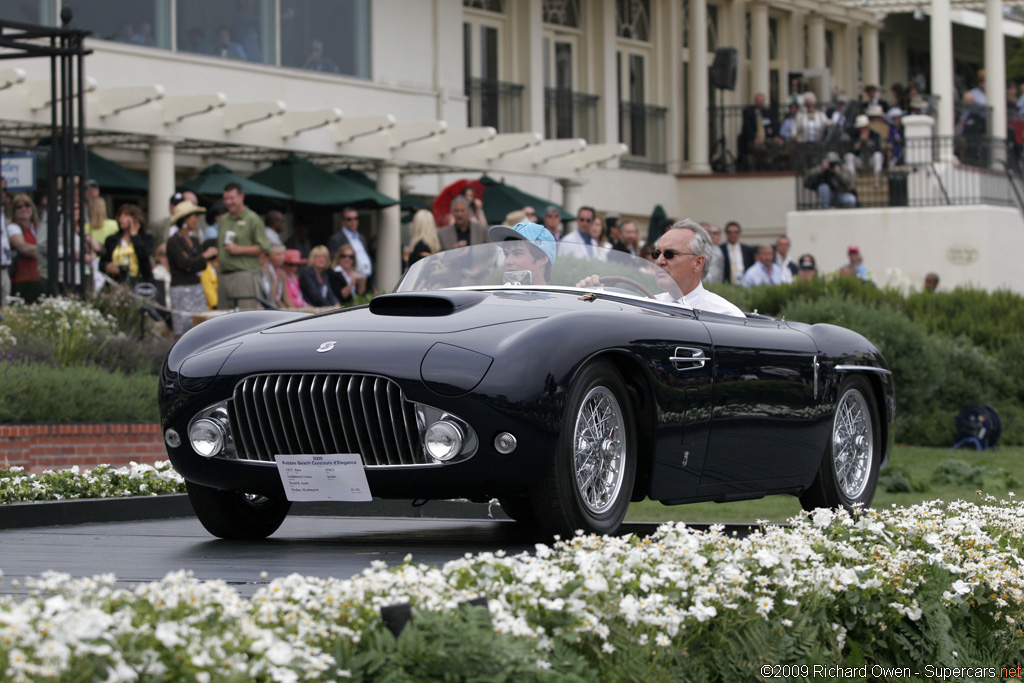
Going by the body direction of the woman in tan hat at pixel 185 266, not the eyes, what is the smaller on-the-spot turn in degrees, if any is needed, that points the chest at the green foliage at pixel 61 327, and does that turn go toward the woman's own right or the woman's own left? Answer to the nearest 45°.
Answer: approximately 90° to the woman's own right

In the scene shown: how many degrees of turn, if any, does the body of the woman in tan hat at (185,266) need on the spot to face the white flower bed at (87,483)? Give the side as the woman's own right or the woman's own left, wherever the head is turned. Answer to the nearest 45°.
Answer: approximately 45° to the woman's own right

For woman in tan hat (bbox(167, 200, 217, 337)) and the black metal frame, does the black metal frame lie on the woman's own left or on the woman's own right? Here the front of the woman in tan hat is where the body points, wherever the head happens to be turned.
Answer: on the woman's own right

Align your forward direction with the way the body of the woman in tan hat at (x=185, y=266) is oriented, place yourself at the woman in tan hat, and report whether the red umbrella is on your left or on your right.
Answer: on your left

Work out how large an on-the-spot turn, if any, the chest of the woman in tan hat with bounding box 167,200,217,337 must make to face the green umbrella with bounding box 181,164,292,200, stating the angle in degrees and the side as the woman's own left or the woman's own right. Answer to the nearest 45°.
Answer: approximately 135° to the woman's own left

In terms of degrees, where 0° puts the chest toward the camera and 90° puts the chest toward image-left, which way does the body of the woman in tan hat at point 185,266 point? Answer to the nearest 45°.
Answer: approximately 315°

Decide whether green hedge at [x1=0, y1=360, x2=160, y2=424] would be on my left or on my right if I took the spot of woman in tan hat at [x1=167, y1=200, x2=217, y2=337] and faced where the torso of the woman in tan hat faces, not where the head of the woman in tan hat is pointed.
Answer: on my right
